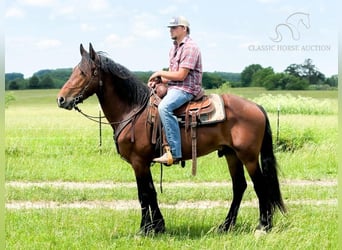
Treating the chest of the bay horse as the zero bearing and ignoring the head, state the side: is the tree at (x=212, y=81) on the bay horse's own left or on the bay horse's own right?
on the bay horse's own right

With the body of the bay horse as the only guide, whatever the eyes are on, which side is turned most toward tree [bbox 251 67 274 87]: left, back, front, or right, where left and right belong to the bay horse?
right

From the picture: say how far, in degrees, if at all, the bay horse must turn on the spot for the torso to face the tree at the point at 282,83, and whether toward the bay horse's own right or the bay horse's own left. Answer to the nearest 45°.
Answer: approximately 90° to the bay horse's own right

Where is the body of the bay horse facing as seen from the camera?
to the viewer's left
